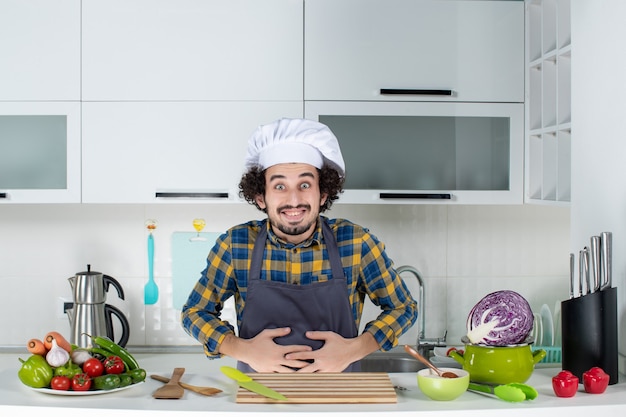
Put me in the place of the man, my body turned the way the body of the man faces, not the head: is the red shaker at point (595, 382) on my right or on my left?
on my left

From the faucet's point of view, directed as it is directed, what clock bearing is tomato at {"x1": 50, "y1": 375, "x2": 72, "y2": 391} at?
The tomato is roughly at 10 o'clock from the faucet.

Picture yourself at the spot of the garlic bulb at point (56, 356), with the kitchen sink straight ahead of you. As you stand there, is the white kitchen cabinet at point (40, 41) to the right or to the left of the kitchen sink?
left

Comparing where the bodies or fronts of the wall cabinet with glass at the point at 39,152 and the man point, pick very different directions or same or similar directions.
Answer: same or similar directions

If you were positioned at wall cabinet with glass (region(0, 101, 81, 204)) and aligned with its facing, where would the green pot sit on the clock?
The green pot is roughly at 11 o'clock from the wall cabinet with glass.

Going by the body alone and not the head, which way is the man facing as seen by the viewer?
toward the camera

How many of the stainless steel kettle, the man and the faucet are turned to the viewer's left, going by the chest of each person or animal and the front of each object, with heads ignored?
2

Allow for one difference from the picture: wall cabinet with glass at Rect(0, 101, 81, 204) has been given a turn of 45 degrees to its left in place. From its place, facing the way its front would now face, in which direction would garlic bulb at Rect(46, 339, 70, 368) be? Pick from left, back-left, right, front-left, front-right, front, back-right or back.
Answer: front-right

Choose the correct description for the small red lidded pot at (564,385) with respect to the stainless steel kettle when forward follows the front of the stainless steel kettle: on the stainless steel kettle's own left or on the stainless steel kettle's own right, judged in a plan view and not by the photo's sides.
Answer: on the stainless steel kettle's own left

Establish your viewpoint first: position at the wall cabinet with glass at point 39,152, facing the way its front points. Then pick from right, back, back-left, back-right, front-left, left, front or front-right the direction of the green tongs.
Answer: front-left

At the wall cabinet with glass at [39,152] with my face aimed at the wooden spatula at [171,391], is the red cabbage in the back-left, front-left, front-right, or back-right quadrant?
front-left

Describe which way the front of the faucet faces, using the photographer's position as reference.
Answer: facing to the left of the viewer

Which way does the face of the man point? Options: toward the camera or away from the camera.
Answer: toward the camera

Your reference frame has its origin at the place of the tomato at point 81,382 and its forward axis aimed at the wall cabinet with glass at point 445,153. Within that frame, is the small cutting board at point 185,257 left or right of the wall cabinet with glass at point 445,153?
left

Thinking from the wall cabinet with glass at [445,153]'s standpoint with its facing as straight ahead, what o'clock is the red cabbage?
The red cabbage is roughly at 12 o'clock from the wall cabinet with glass.

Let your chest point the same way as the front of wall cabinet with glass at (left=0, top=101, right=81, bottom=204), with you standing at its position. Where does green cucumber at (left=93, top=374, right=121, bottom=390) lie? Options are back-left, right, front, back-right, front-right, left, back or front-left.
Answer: front

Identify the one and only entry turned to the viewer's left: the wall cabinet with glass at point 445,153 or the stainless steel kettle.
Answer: the stainless steel kettle
